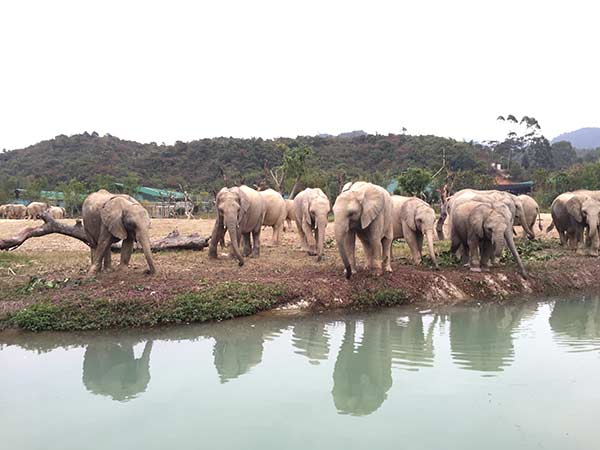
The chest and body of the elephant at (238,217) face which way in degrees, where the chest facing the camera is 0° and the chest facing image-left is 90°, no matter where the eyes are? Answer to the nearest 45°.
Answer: approximately 45°

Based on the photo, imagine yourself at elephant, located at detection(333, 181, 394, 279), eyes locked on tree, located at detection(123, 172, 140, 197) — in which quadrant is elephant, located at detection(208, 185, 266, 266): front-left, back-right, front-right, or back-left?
front-left

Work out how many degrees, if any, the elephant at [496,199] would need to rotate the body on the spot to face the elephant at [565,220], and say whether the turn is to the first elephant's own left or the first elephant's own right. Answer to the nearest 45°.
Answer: approximately 45° to the first elephant's own left

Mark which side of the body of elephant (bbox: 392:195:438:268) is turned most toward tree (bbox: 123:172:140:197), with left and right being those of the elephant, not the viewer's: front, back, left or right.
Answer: back

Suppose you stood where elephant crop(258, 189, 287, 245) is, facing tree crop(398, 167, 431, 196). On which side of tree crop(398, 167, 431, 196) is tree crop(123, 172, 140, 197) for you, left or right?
left

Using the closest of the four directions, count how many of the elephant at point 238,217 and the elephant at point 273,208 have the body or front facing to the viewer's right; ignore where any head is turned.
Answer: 0

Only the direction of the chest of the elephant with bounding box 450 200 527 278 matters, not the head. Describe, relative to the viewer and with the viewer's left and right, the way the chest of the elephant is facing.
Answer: facing the viewer and to the right of the viewer

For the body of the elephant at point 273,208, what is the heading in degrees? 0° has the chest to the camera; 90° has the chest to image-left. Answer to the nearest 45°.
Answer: approximately 90°
